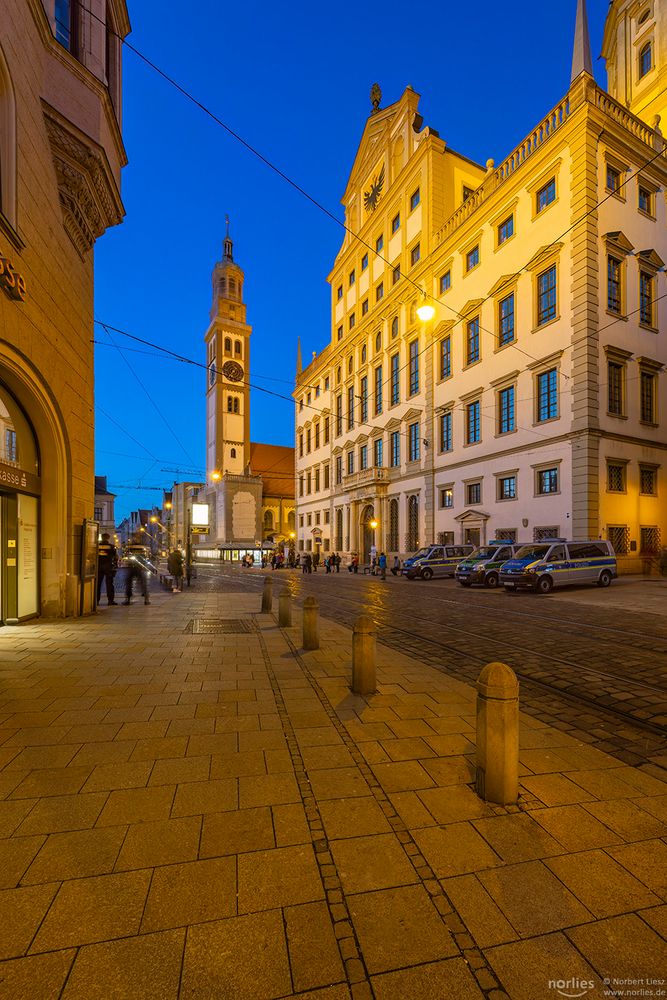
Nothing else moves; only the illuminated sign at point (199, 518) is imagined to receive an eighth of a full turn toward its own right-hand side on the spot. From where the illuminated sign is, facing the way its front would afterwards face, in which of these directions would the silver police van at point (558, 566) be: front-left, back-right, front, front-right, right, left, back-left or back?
left

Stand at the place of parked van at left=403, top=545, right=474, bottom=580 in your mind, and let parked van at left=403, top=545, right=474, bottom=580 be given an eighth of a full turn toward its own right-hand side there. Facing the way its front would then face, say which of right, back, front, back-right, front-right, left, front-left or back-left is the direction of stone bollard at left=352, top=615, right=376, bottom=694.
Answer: left

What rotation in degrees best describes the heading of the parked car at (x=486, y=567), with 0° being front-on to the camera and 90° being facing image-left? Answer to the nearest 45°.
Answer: approximately 45°

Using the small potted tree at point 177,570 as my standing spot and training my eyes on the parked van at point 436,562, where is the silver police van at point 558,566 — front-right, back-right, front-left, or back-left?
front-right

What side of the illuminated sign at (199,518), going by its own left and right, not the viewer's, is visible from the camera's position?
front

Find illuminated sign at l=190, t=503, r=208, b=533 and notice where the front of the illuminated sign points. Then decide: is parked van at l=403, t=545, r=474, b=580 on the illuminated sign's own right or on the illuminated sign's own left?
on the illuminated sign's own left

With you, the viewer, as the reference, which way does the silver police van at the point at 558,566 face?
facing the viewer and to the left of the viewer

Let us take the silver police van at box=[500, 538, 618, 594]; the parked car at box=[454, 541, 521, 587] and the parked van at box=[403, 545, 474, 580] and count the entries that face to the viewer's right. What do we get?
0

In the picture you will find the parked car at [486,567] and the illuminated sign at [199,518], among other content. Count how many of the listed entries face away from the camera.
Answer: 0

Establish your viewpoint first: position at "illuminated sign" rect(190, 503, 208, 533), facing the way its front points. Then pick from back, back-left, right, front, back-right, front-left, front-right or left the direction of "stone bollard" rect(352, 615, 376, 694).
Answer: front

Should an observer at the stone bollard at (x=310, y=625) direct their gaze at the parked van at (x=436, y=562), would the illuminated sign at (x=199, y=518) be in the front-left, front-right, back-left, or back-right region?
front-left

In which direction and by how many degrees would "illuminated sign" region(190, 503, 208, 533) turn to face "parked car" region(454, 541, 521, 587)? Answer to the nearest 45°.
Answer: approximately 45° to its left
